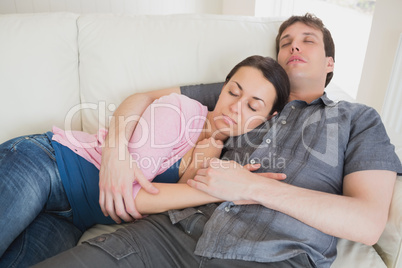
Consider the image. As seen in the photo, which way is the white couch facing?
toward the camera
